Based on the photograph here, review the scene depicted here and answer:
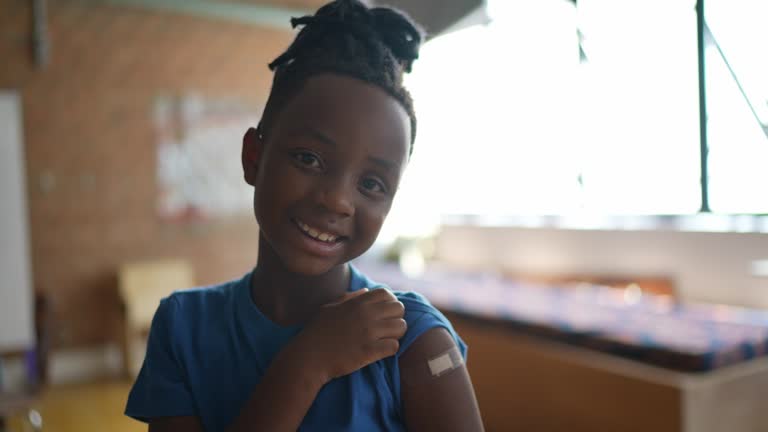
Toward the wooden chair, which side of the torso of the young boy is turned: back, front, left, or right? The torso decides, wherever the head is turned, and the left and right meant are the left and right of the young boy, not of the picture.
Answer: back

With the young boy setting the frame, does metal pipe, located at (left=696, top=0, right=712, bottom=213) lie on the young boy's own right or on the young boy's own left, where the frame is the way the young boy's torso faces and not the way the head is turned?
on the young boy's own left

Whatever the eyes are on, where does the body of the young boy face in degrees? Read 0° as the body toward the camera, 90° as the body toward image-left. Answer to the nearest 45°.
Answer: approximately 0°
